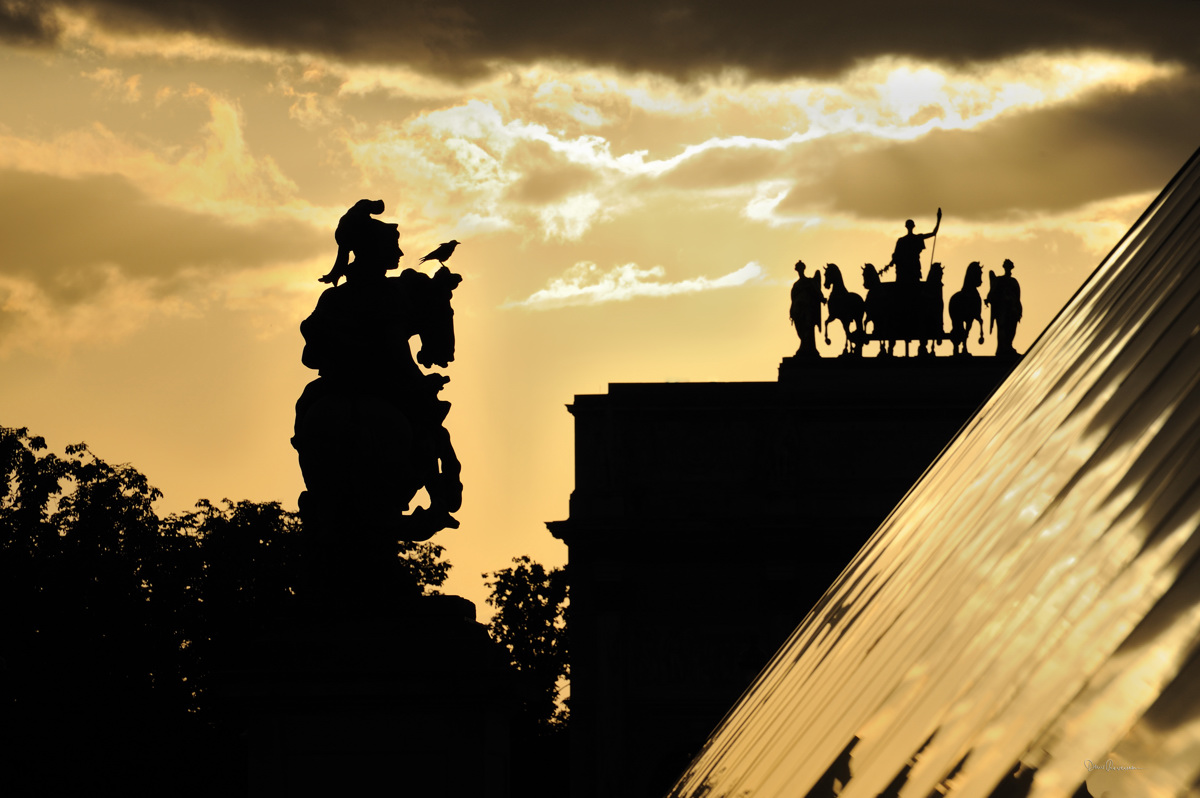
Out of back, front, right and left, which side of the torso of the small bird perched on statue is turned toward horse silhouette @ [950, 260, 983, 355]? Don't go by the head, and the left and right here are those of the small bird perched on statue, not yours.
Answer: left

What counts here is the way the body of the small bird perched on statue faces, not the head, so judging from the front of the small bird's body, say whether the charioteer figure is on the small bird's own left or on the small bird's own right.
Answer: on the small bird's own left

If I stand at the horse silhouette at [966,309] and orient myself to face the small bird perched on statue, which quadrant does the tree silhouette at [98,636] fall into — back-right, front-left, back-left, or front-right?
front-right

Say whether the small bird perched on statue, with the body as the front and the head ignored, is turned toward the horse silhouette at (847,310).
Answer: no

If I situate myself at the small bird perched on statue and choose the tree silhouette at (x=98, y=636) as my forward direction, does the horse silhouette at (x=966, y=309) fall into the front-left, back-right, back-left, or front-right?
front-right

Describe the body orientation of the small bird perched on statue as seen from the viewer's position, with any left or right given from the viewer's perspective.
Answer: facing to the right of the viewer

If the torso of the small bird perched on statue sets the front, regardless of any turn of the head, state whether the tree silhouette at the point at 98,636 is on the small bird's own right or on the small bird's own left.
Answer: on the small bird's own left

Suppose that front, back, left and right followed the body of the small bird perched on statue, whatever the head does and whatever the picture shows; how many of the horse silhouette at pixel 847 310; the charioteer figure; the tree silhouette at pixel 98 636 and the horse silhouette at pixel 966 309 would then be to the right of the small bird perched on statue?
0

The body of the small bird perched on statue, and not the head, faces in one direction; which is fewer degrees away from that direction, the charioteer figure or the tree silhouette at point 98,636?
the charioteer figure

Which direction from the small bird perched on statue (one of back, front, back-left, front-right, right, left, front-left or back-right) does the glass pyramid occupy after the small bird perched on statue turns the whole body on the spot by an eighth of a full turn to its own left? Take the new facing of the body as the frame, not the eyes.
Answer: back-right

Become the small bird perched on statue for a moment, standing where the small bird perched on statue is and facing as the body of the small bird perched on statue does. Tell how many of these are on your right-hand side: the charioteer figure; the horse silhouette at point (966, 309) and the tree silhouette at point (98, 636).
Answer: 0
